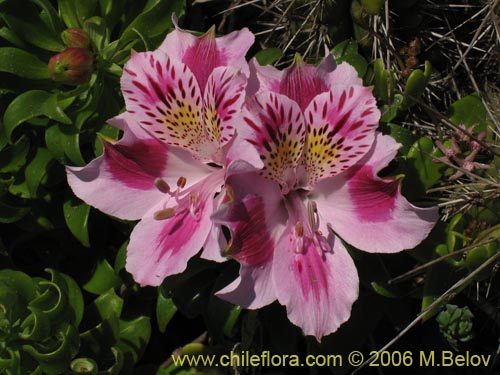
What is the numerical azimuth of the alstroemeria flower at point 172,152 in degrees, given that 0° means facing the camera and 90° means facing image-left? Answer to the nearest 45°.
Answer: approximately 45°

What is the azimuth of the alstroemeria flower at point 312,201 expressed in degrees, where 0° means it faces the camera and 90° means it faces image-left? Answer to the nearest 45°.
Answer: approximately 0°

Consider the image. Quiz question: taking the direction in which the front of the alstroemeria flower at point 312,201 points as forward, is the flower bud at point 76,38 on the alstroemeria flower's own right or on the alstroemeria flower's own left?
on the alstroemeria flower's own right

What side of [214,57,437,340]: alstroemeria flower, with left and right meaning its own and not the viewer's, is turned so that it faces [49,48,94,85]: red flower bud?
right
